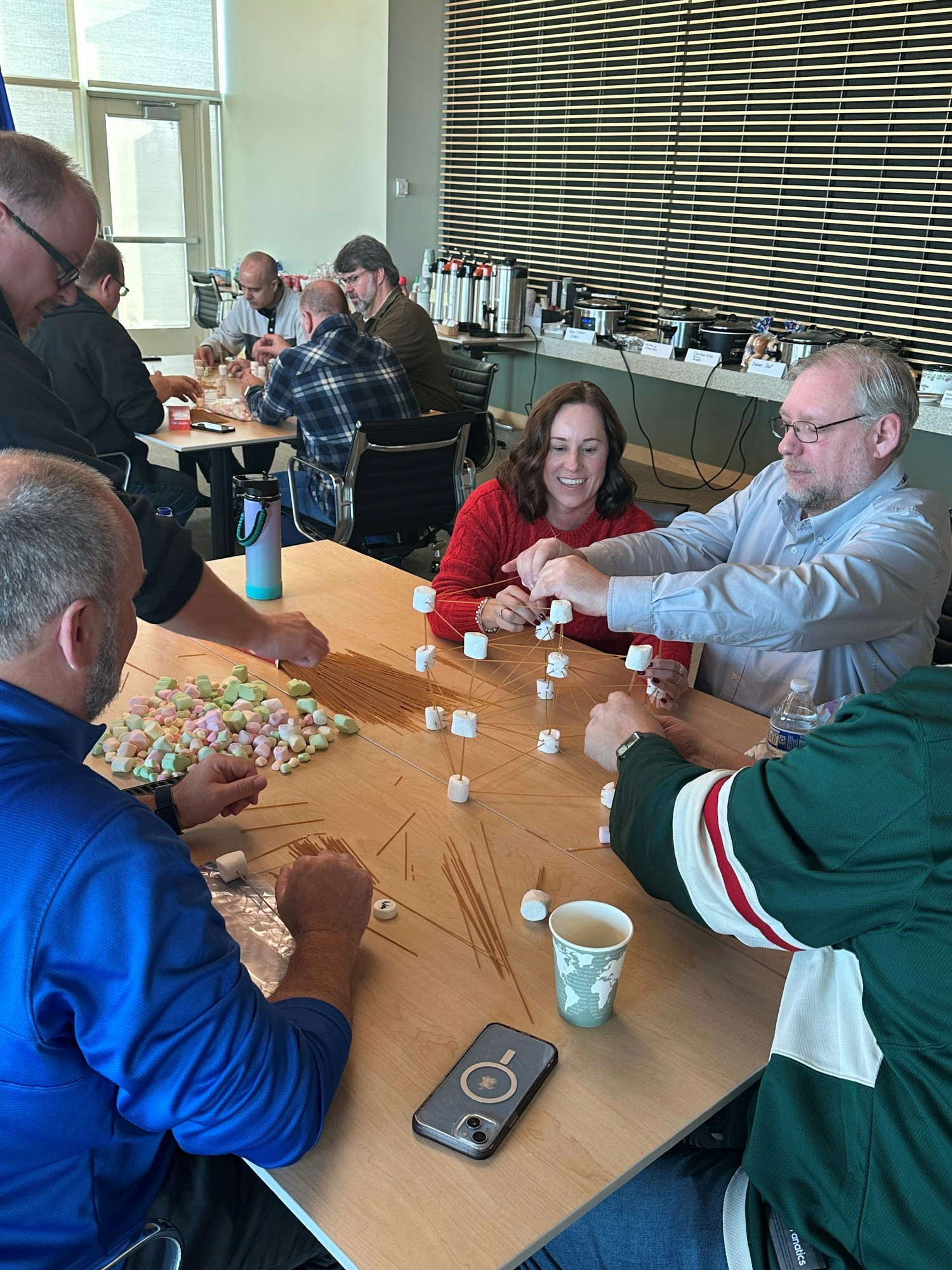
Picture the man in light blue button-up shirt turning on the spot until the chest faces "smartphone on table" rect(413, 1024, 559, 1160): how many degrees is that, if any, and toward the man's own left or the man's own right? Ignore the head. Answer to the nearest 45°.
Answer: approximately 45° to the man's own left

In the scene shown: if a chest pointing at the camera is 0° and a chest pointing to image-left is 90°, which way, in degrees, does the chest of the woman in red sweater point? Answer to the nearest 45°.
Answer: approximately 0°

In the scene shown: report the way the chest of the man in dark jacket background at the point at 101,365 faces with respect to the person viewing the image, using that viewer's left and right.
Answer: facing away from the viewer and to the right of the viewer

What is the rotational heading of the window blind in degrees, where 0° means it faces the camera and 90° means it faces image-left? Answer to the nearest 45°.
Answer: approximately 45°

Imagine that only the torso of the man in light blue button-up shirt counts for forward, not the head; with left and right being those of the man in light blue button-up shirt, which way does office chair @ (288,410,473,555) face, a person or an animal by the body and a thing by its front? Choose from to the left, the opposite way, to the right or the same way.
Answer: to the right

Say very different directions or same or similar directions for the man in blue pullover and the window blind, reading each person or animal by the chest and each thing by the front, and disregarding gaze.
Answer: very different directions

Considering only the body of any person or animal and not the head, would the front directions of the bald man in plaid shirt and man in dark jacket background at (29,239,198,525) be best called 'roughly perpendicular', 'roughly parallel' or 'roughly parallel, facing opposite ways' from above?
roughly perpendicular

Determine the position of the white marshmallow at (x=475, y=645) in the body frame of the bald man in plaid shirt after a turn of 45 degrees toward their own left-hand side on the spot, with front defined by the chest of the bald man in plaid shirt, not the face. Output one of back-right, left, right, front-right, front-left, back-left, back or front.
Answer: left

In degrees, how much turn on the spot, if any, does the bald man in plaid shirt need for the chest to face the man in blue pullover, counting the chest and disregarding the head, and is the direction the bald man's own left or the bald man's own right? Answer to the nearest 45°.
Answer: approximately 135° to the bald man's own left

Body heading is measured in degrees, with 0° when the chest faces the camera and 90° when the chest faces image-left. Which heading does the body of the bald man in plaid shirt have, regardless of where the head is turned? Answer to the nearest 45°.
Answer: approximately 135°

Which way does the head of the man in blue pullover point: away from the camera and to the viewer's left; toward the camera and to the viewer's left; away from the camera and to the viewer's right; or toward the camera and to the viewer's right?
away from the camera and to the viewer's right

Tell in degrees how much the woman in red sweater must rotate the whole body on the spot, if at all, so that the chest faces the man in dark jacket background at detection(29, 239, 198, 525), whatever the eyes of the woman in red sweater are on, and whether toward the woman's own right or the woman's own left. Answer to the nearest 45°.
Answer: approximately 135° to the woman's own right

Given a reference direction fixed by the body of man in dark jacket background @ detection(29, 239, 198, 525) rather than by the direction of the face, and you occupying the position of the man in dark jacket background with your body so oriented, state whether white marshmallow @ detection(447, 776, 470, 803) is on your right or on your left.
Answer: on your right

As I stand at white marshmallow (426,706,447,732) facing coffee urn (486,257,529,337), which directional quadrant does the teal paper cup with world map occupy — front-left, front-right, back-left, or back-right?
back-right

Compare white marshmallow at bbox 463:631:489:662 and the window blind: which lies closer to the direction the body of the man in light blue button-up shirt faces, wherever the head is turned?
the white marshmallow
